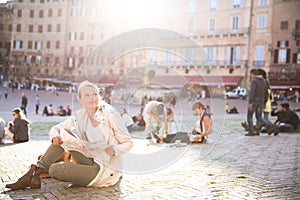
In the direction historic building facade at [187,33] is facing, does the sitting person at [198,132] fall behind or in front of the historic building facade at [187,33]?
in front

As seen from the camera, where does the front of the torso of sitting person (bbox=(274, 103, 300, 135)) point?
to the viewer's left

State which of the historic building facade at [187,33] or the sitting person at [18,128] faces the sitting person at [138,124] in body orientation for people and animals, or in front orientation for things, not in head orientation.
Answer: the historic building facade

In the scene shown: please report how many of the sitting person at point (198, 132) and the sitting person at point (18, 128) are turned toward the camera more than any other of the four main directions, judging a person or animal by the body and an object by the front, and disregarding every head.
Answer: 0

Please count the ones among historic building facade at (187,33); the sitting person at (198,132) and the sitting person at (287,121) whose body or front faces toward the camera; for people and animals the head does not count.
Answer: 1

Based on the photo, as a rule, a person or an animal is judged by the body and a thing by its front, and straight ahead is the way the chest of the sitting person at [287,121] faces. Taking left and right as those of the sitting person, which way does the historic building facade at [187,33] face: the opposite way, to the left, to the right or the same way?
to the left

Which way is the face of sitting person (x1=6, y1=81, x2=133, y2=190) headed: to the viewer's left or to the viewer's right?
to the viewer's right

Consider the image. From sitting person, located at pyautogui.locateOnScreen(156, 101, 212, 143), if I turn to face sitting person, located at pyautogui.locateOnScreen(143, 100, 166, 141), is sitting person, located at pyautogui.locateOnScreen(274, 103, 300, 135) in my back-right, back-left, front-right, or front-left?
back-right

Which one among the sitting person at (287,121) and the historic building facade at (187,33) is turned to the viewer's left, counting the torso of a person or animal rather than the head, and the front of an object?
the sitting person

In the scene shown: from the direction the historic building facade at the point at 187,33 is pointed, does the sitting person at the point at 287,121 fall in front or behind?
in front

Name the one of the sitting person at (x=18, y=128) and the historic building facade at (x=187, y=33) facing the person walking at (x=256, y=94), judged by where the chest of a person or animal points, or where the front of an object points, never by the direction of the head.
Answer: the historic building facade

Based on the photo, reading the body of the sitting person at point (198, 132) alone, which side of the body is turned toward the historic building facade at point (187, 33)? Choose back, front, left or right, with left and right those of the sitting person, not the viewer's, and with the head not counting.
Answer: right

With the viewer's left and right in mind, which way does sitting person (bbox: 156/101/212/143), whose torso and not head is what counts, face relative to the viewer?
facing to the left of the viewer

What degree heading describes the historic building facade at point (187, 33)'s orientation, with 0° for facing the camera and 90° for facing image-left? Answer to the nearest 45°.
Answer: approximately 0°
